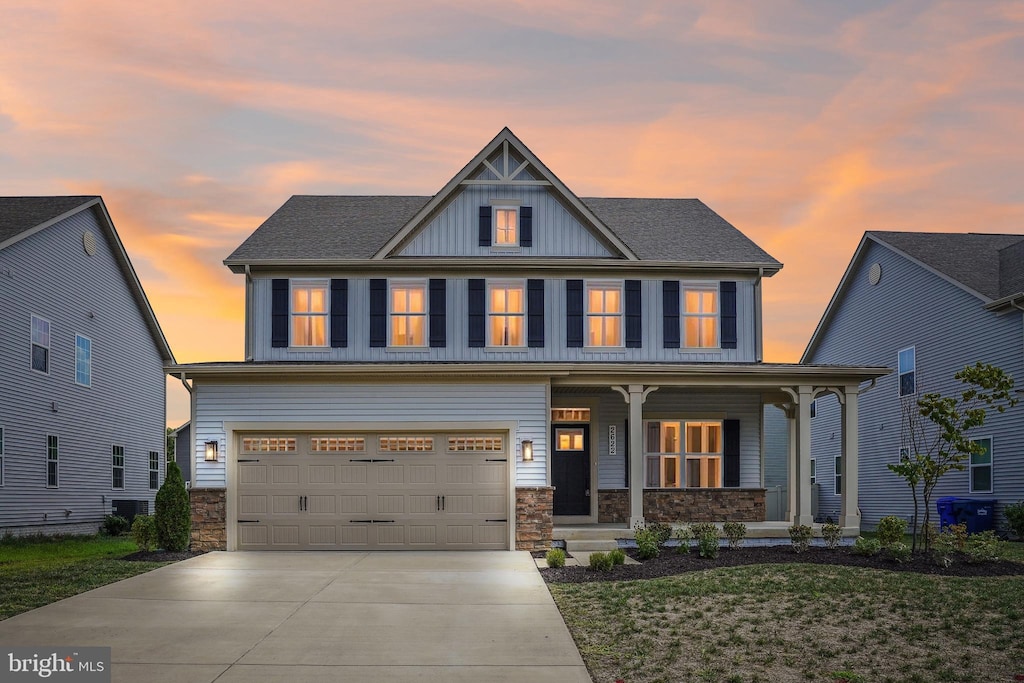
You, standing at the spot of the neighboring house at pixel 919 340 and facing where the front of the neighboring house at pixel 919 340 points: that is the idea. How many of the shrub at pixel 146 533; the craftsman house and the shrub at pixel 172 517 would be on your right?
3

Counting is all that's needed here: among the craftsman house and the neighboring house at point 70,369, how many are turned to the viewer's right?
0

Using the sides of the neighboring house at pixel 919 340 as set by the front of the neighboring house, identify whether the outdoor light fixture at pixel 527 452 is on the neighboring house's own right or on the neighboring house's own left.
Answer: on the neighboring house's own right

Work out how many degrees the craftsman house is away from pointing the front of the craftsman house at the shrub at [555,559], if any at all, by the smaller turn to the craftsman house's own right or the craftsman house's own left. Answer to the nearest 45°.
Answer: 0° — it already faces it

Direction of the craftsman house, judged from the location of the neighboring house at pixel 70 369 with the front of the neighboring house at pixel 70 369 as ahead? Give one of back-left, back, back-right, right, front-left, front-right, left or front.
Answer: left

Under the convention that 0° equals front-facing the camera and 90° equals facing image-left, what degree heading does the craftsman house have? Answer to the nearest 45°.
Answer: approximately 0°

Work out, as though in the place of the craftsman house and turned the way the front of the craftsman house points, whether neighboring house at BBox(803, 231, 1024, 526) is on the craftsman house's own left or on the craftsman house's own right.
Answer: on the craftsman house's own left

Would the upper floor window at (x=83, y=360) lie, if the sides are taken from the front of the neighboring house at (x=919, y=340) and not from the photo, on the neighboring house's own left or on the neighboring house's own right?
on the neighboring house's own right

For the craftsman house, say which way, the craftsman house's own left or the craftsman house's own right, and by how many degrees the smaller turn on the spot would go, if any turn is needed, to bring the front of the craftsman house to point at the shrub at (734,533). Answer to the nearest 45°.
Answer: approximately 45° to the craftsman house's own left

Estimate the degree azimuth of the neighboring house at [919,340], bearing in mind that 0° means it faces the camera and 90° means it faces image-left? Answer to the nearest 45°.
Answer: approximately 315°

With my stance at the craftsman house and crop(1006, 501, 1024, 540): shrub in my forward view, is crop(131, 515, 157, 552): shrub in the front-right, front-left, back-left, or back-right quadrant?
back-right

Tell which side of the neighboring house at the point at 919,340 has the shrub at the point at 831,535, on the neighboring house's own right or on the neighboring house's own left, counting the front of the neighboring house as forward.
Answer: on the neighboring house's own right

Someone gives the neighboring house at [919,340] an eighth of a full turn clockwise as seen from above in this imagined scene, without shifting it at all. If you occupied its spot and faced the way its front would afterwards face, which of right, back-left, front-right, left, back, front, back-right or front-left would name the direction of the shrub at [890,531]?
front
